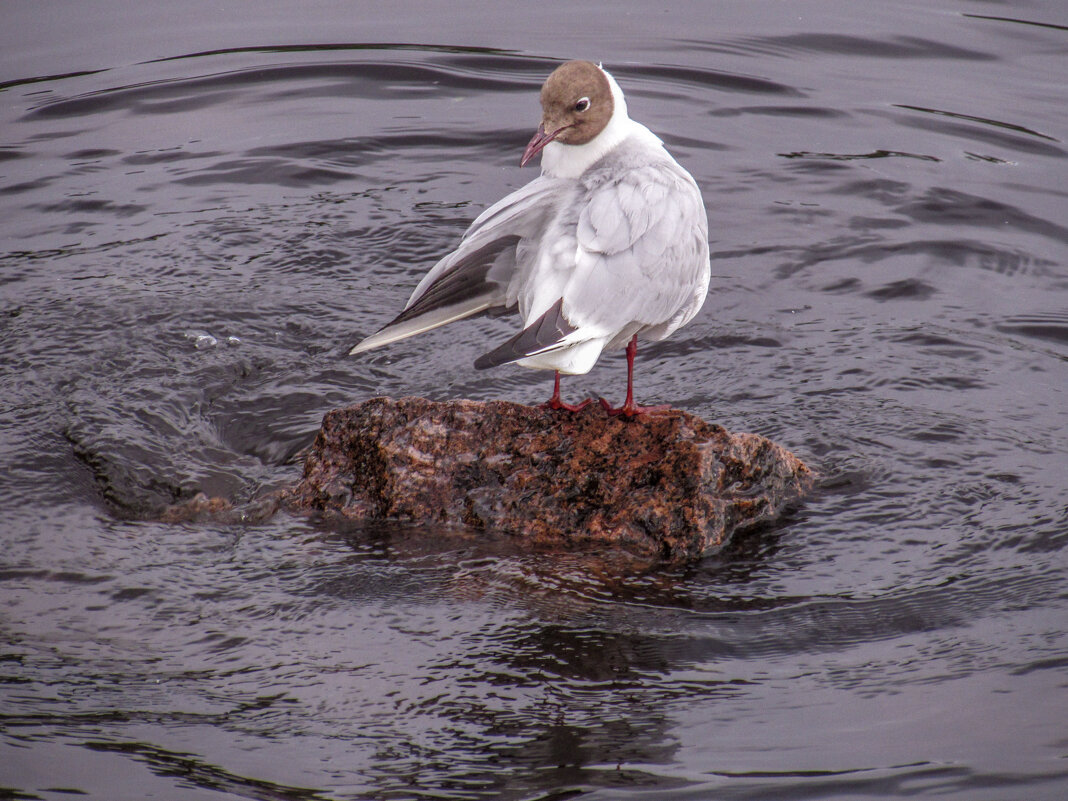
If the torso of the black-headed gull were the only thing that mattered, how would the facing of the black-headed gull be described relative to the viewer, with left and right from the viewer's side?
facing away from the viewer and to the right of the viewer
